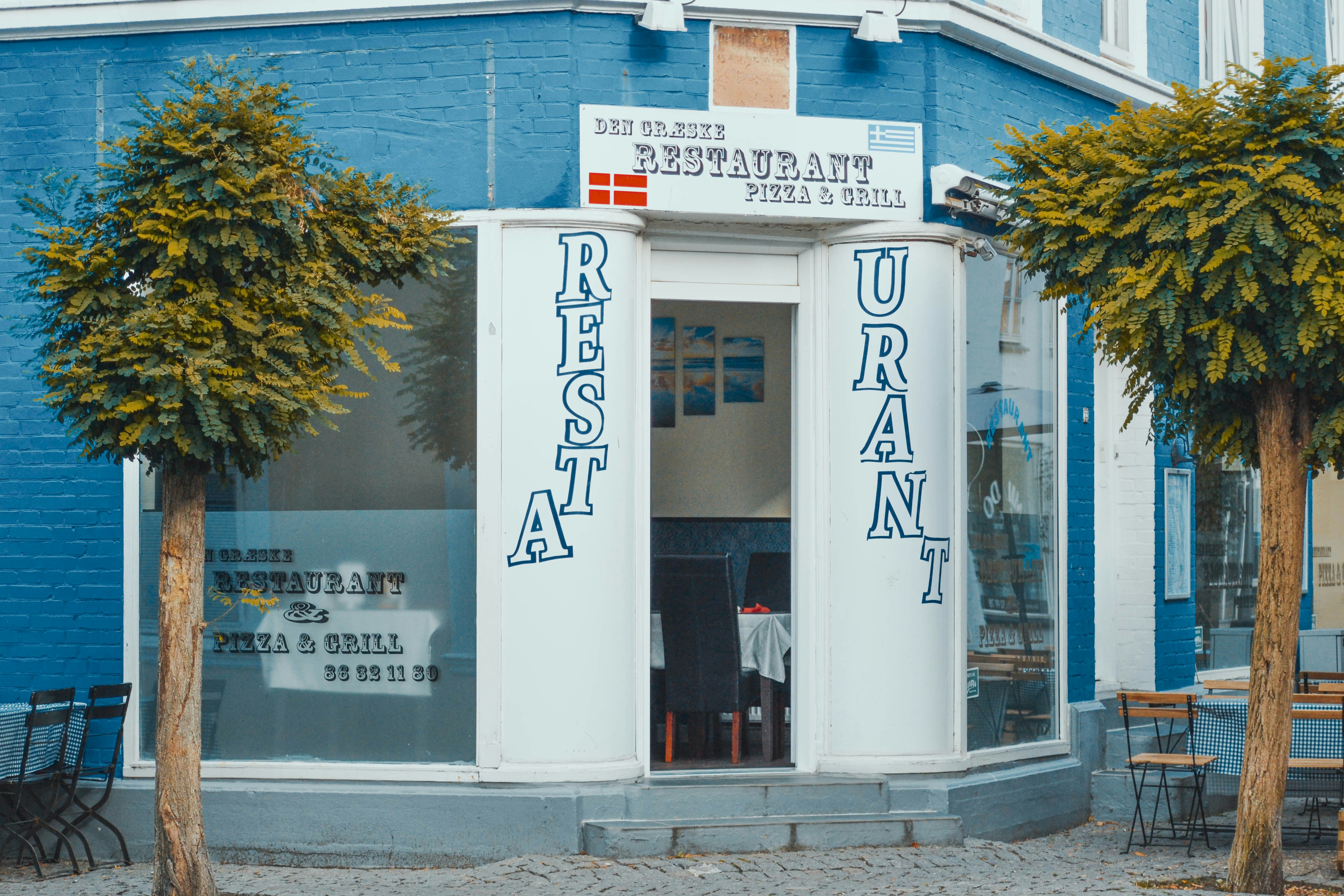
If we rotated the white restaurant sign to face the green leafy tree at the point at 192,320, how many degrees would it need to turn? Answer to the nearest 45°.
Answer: approximately 45° to its right

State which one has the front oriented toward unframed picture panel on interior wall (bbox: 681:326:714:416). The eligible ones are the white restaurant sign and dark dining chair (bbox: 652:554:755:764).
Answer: the dark dining chair

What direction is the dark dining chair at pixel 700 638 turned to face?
away from the camera

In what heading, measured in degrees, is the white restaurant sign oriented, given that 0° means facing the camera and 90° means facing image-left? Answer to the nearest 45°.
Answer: approximately 0°

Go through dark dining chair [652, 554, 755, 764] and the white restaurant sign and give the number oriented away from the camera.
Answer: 1

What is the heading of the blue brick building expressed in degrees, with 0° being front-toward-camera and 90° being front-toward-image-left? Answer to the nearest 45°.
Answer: approximately 0°

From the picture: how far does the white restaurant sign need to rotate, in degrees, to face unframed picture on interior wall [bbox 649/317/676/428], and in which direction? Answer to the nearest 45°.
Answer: approximately 180°

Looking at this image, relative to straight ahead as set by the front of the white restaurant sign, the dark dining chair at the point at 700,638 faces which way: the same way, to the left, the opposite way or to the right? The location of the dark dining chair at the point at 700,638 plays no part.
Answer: the opposite way

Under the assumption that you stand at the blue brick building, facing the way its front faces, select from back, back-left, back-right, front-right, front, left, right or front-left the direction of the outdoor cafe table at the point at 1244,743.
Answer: left

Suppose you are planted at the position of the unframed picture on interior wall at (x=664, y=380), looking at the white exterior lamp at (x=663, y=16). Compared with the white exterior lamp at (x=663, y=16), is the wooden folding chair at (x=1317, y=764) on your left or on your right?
left

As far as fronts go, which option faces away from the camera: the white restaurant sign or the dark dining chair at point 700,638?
the dark dining chair

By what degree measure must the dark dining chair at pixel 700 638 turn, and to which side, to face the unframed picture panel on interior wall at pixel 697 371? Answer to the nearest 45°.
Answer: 0° — it already faces it
